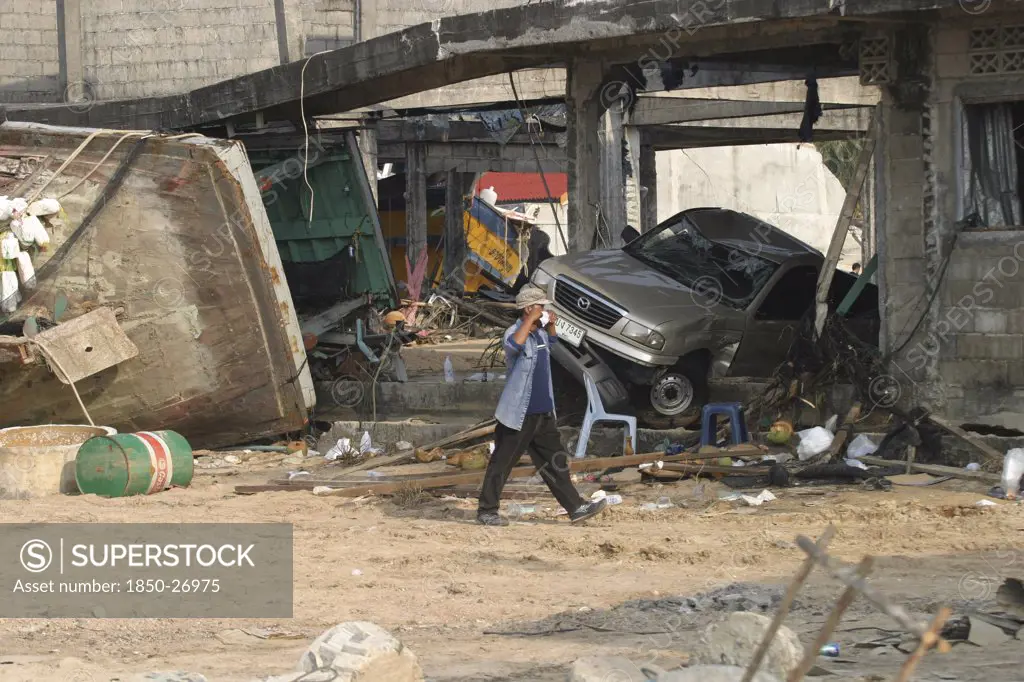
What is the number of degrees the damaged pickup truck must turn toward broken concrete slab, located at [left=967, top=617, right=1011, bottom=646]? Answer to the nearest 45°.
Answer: approximately 45° to its left

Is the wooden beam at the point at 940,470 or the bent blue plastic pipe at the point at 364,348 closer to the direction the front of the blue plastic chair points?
the wooden beam

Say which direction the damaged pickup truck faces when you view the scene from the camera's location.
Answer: facing the viewer and to the left of the viewer

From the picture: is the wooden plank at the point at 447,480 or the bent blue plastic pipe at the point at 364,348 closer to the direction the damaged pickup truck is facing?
the wooden plank

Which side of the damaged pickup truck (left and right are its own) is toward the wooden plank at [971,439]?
left

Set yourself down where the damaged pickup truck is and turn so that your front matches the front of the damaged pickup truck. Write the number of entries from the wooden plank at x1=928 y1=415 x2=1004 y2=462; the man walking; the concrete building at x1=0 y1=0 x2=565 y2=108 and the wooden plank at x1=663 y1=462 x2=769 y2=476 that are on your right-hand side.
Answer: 1

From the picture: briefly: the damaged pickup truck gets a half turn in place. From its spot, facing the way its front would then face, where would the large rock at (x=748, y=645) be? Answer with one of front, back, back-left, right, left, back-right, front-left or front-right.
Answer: back-right

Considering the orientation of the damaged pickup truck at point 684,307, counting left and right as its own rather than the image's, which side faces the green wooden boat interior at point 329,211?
right

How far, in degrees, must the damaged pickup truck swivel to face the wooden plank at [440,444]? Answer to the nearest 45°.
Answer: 0° — it already faces it

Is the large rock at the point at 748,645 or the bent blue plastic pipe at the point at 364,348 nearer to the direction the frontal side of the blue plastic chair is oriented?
the large rock

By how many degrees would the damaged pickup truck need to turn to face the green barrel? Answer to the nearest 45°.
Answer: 0° — it already faces it

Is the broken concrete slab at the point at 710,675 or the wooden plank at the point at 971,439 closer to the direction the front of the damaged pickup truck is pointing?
the broken concrete slab

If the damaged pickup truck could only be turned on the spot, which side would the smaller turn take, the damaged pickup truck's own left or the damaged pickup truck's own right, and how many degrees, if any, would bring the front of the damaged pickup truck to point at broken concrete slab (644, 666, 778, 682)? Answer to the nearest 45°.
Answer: approximately 45° to the damaged pickup truck's own left

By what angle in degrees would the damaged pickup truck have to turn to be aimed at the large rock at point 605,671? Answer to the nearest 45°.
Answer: approximately 45° to its left

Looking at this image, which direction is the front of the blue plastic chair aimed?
to the viewer's right

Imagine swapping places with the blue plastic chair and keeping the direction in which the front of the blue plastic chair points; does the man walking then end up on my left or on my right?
on my right
